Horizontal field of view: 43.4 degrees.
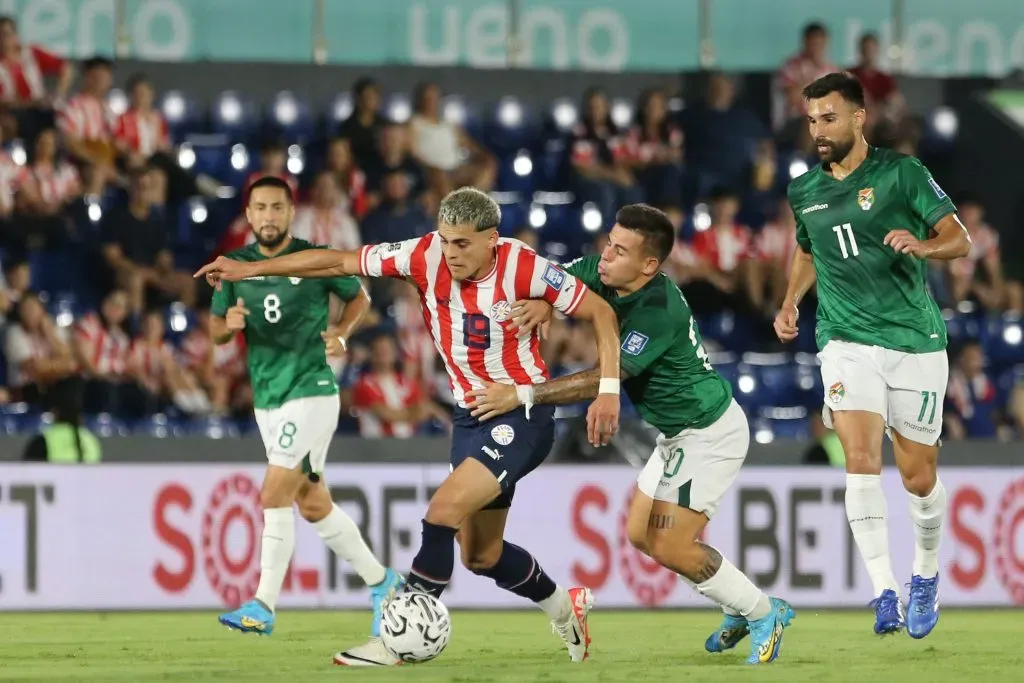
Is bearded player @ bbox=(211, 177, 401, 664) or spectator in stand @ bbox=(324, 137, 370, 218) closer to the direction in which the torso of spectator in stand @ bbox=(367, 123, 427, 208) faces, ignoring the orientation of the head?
the bearded player

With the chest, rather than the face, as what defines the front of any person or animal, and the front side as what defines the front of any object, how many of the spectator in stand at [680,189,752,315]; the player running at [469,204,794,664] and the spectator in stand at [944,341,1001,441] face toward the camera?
2

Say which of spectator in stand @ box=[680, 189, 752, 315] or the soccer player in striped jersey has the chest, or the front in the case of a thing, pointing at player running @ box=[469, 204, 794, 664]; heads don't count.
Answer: the spectator in stand

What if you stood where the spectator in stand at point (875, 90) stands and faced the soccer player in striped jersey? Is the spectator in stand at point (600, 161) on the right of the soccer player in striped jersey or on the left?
right

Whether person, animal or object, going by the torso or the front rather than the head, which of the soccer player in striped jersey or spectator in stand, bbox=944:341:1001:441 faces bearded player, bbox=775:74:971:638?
the spectator in stand

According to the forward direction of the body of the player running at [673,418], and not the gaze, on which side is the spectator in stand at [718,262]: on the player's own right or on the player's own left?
on the player's own right

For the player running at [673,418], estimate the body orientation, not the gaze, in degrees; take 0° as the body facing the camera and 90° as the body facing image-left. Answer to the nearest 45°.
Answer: approximately 90°

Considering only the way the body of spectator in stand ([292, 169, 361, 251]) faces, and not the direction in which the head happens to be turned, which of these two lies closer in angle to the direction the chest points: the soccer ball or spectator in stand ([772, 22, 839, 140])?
the soccer ball

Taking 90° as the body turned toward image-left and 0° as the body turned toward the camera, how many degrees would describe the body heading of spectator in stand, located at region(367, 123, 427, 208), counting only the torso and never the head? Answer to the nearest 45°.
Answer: approximately 0°
